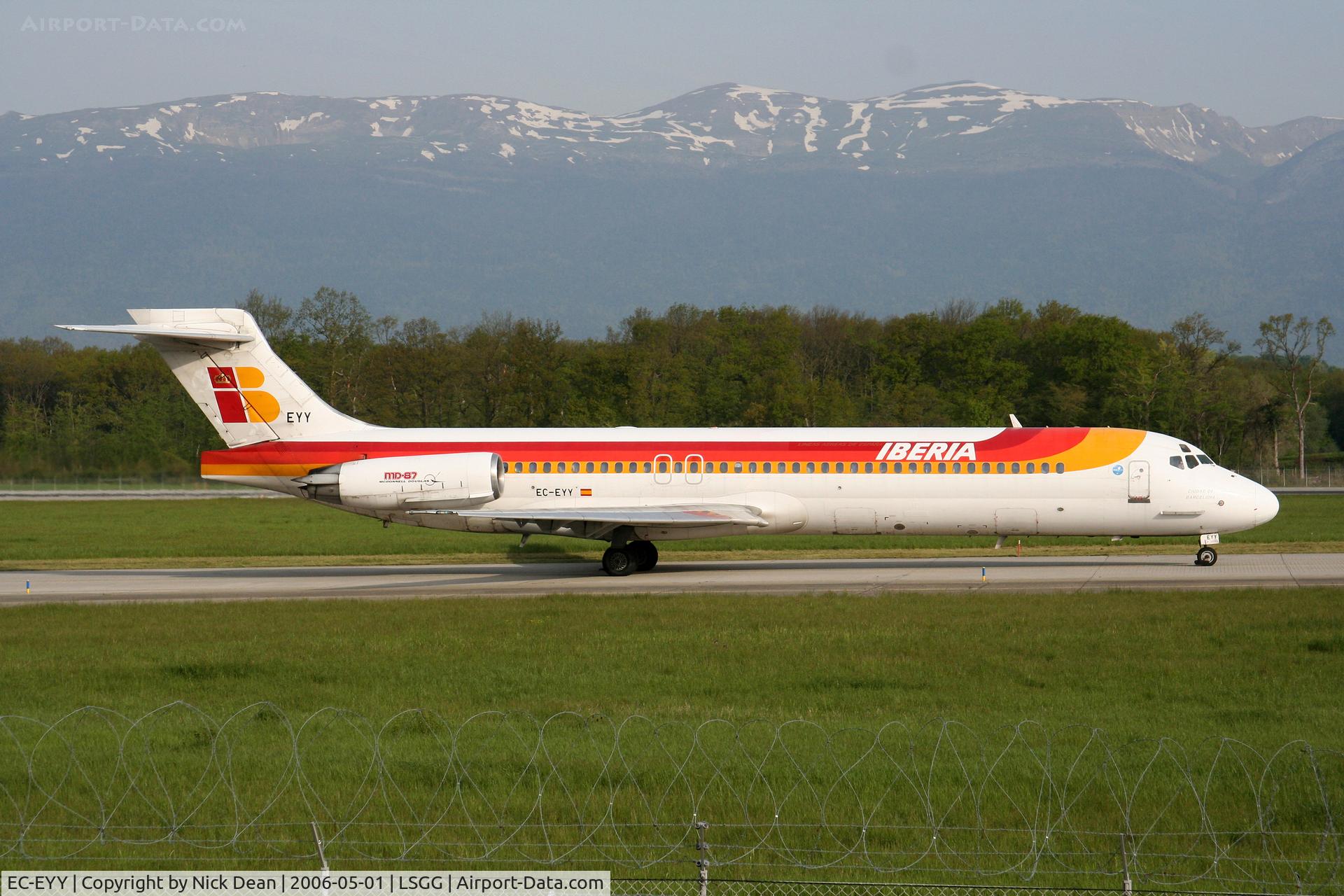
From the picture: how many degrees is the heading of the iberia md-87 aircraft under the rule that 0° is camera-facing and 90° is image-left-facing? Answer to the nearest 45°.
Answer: approximately 270°

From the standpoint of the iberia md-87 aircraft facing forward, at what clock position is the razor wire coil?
The razor wire coil is roughly at 3 o'clock from the iberia md-87 aircraft.
